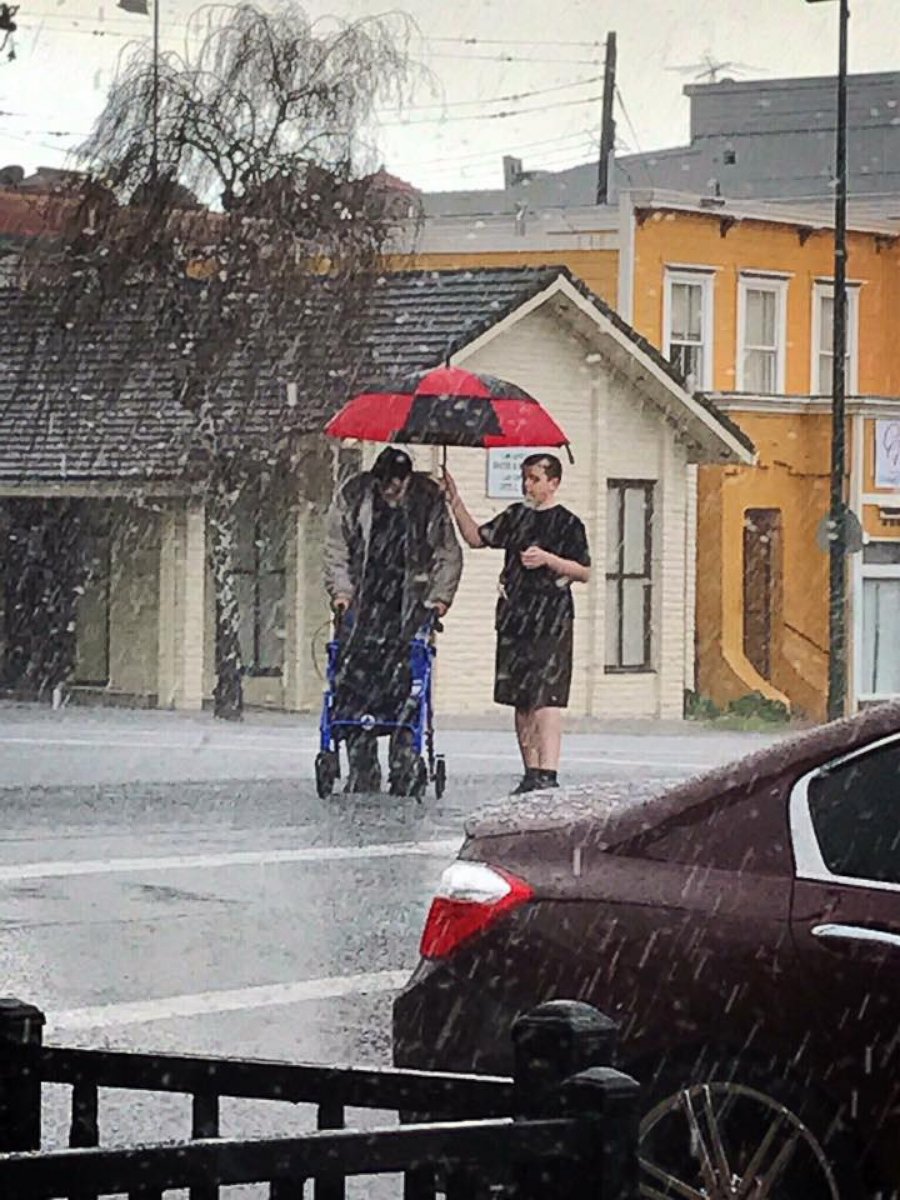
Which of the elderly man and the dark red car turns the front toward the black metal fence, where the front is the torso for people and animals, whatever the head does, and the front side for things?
the elderly man

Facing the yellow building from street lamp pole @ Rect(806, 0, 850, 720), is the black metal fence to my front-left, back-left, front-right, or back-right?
back-left

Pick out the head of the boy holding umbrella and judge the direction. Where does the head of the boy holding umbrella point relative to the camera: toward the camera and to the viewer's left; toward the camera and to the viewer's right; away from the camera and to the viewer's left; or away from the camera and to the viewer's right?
toward the camera and to the viewer's left

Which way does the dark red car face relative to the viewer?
to the viewer's right

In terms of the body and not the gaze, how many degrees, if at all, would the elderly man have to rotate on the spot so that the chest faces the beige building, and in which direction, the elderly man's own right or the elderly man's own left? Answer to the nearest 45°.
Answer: approximately 180°

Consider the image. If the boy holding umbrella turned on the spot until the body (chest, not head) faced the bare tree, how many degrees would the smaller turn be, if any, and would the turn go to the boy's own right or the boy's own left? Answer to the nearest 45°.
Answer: approximately 135° to the boy's own right

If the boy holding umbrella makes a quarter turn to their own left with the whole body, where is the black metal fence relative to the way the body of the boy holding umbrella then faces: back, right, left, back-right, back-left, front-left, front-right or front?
front-right

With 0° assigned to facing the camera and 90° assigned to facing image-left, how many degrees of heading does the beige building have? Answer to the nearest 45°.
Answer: approximately 0°

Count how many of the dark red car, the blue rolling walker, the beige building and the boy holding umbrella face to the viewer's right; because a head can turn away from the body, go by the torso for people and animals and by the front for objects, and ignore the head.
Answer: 1

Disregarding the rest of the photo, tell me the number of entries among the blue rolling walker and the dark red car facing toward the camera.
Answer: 1

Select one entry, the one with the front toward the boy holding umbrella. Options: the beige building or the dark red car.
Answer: the beige building

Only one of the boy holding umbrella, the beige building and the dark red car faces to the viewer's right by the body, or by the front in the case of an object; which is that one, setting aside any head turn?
the dark red car
